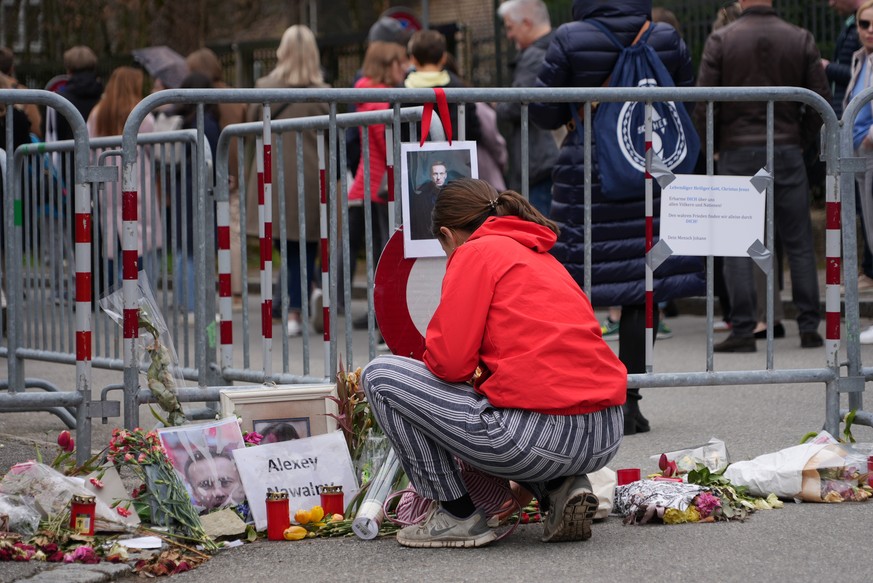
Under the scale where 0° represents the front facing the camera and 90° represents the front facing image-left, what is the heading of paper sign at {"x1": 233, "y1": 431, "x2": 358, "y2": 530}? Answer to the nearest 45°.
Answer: approximately 0°

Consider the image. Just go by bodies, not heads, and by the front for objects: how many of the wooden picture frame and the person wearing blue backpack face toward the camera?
1

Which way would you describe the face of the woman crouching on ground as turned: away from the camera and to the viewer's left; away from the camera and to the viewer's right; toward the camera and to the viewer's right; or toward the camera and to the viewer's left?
away from the camera and to the viewer's left

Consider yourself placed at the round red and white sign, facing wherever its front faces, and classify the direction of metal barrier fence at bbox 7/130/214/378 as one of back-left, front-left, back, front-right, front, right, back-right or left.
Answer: back-right

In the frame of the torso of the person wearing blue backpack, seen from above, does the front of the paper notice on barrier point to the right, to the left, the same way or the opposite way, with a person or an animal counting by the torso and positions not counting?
the opposite way

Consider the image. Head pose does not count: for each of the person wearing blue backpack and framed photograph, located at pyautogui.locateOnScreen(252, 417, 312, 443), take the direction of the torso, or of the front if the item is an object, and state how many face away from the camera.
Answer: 1

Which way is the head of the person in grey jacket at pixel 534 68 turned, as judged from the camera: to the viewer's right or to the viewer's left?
to the viewer's left

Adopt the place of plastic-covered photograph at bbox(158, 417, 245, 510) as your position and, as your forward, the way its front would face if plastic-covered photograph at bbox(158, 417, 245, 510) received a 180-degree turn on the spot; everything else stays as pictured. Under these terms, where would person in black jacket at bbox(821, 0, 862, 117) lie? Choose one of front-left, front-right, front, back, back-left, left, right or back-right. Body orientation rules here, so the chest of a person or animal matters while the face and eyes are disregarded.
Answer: front-right

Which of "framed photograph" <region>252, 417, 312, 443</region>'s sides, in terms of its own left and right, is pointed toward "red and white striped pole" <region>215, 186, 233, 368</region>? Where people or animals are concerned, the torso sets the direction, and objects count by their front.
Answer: back

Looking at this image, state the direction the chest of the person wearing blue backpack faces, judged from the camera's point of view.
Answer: away from the camera

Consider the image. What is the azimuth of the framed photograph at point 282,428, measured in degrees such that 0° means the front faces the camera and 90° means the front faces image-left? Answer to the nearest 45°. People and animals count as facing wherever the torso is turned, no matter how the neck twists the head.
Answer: approximately 0°

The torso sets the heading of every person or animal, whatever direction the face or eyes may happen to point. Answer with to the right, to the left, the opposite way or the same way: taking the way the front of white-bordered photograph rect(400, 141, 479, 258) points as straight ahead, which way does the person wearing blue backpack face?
the opposite way

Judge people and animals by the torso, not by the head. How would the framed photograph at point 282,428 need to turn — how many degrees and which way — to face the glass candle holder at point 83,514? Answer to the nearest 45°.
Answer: approximately 45° to its right

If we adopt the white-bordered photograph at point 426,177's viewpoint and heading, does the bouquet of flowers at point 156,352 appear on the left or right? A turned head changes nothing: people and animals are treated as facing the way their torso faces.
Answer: on its right

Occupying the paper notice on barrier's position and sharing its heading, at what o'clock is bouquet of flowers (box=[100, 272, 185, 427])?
The bouquet of flowers is roughly at 2 o'clock from the paper notice on barrier.

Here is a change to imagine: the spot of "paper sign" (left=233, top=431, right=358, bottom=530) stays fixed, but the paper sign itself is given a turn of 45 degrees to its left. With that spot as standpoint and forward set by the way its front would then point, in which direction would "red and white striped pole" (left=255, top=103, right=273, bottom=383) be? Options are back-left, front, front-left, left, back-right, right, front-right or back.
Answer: back-left
